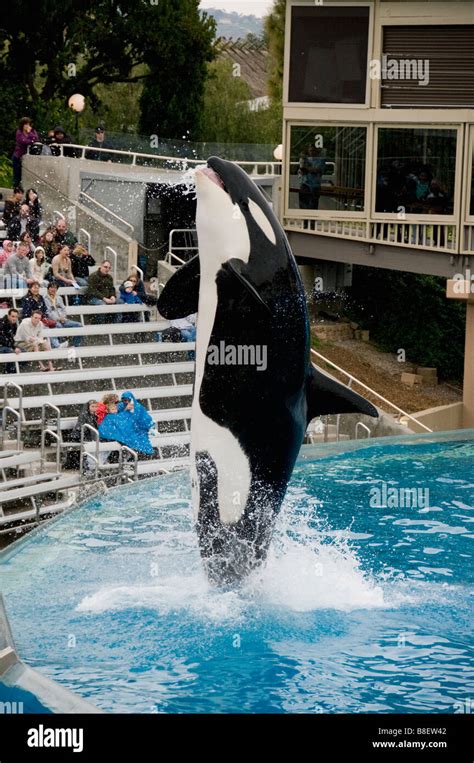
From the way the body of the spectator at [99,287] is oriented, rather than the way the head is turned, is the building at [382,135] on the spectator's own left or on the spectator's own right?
on the spectator's own left

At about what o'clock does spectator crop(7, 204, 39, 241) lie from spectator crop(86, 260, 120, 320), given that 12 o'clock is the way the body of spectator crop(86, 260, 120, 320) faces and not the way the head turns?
spectator crop(7, 204, 39, 241) is roughly at 6 o'clock from spectator crop(86, 260, 120, 320).

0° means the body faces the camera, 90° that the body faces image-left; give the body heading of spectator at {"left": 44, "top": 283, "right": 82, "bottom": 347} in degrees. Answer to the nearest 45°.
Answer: approximately 315°

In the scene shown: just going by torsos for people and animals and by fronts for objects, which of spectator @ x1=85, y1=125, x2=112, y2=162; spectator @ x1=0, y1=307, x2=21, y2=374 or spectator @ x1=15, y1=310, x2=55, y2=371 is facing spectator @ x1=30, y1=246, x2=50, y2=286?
spectator @ x1=85, y1=125, x2=112, y2=162

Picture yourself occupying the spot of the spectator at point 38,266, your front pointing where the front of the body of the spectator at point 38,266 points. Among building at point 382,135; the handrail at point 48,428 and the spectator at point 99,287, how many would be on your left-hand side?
2

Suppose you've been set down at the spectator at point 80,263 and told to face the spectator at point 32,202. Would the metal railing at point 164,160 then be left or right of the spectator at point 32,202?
right

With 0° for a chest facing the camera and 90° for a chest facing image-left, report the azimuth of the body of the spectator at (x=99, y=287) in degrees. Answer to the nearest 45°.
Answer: approximately 315°

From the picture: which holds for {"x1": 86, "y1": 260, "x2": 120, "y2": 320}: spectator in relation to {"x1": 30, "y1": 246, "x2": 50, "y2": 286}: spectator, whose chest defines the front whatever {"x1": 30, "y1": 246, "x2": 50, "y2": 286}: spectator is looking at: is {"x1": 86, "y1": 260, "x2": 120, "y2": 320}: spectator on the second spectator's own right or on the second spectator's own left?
on the second spectator's own left

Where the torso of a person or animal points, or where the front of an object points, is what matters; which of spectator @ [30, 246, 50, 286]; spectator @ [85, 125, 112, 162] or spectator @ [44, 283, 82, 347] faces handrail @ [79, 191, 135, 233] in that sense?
spectator @ [85, 125, 112, 162]

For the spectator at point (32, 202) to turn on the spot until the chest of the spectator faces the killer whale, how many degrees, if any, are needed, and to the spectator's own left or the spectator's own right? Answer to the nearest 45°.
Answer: approximately 45° to the spectator's own right
